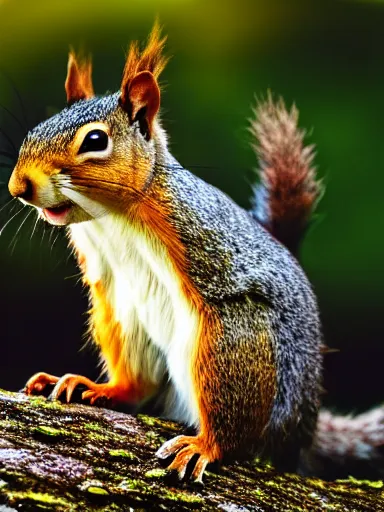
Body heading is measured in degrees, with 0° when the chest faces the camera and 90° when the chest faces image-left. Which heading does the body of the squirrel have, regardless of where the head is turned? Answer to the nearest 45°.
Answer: approximately 45°
